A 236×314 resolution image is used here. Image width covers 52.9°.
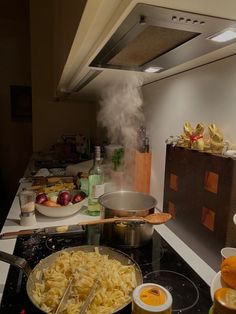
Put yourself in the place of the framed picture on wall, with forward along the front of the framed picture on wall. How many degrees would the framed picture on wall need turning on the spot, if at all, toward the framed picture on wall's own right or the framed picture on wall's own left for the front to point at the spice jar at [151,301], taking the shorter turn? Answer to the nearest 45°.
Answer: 0° — it already faces it

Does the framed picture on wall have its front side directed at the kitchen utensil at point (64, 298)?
yes

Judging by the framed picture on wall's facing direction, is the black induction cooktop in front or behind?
in front

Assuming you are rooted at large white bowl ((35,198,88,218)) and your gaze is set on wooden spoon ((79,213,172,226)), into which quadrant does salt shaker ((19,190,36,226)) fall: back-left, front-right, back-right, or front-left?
back-right

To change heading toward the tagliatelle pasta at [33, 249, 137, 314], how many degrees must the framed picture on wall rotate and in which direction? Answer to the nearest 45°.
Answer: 0° — it already faces it

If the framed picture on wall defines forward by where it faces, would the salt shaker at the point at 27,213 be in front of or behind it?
in front

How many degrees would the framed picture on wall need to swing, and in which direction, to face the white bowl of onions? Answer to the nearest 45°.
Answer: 0° — it already faces it

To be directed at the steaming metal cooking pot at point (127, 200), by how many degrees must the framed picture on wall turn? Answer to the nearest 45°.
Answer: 0° — it already faces it
